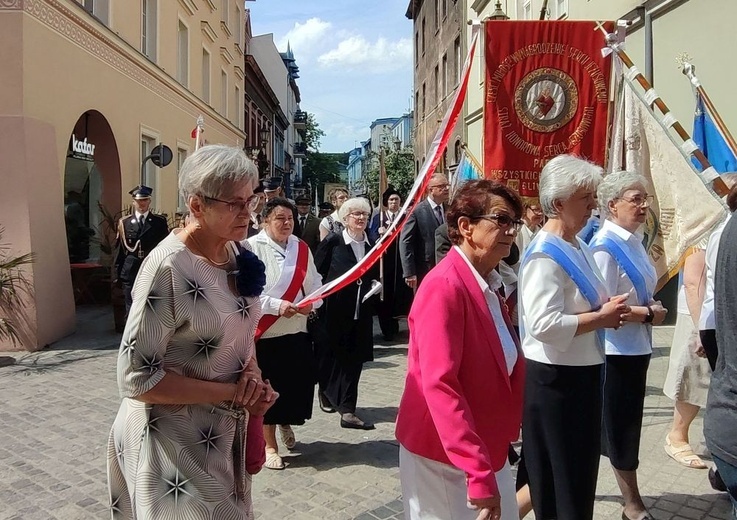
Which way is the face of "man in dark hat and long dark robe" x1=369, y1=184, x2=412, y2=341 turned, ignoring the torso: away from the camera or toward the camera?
toward the camera

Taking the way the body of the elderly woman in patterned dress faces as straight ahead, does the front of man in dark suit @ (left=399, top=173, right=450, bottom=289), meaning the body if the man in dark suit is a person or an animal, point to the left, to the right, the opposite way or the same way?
the same way

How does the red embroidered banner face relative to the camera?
toward the camera

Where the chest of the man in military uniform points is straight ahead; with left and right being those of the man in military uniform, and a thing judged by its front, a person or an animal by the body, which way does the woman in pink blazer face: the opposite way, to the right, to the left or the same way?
the same way

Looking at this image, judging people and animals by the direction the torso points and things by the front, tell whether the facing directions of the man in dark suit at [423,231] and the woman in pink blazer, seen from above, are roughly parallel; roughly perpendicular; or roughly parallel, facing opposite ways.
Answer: roughly parallel

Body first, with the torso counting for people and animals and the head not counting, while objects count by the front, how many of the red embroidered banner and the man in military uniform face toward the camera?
2

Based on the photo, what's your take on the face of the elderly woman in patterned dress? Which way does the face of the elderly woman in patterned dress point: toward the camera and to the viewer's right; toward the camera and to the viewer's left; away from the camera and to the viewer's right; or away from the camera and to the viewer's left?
toward the camera and to the viewer's right

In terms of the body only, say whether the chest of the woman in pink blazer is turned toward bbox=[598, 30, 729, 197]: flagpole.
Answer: no

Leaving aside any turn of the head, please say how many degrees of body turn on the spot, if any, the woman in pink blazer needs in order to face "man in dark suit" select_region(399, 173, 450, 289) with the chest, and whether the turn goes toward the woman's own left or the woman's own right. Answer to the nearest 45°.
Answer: approximately 135° to the woman's own left

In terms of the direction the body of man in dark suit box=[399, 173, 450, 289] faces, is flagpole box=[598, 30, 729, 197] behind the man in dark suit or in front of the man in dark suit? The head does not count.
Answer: in front

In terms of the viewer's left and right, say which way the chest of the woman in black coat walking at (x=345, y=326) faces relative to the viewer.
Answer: facing the viewer and to the right of the viewer

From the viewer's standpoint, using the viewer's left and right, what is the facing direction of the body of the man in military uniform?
facing the viewer

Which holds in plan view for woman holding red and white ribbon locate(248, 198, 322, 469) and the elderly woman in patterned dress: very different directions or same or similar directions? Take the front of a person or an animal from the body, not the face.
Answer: same or similar directions

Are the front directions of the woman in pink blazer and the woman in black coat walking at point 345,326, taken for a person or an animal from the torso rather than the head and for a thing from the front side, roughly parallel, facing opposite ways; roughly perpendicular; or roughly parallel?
roughly parallel

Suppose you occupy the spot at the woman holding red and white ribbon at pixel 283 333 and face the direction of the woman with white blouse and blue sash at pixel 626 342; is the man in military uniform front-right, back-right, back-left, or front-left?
back-left

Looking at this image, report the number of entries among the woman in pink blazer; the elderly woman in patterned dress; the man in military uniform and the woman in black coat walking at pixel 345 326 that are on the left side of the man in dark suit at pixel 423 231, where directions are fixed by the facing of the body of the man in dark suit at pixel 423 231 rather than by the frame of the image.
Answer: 0
